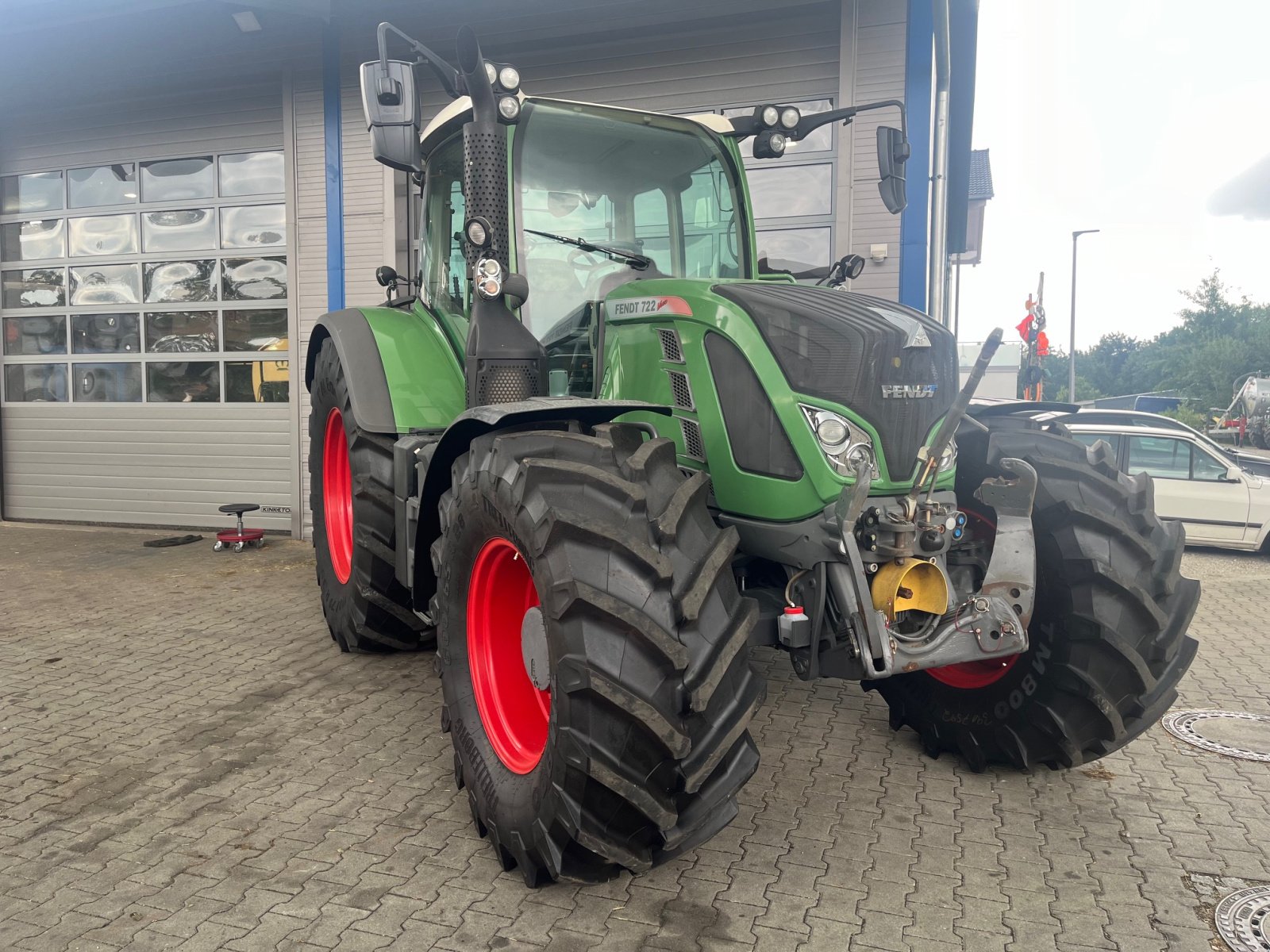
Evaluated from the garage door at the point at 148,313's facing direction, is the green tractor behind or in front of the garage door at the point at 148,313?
in front

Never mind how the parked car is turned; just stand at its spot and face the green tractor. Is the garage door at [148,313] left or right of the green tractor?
right

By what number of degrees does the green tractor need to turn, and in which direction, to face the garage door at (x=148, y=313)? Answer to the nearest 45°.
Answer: approximately 180°

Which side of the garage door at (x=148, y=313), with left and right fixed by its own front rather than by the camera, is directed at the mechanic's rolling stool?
left

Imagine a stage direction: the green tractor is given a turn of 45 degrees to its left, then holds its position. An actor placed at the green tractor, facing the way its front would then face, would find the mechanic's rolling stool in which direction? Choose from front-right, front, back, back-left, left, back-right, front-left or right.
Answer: back-left

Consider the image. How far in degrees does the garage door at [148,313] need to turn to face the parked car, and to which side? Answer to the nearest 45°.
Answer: approximately 45° to its left

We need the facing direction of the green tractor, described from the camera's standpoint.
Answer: facing the viewer and to the right of the viewer

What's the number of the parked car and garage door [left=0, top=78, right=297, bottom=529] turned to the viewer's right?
1

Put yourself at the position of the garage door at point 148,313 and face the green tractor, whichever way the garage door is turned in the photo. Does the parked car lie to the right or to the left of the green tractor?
left

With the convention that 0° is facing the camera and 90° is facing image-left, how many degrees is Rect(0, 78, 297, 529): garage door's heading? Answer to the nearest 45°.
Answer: approximately 0°
